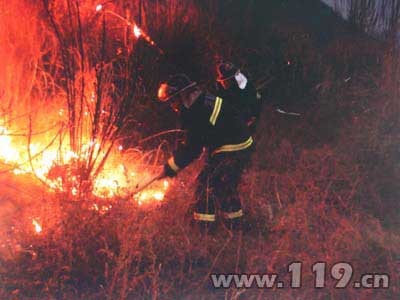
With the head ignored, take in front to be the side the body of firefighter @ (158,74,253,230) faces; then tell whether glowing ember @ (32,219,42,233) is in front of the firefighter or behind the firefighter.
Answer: in front

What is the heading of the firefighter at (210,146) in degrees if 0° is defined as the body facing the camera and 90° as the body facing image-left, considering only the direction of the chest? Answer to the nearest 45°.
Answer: approximately 90°

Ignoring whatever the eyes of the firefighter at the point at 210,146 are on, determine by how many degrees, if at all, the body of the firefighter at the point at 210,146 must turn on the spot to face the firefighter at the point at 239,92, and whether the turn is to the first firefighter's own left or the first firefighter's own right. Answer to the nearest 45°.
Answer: approximately 90° to the first firefighter's own right

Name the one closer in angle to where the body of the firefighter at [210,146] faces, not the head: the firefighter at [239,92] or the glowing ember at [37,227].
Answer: the glowing ember
